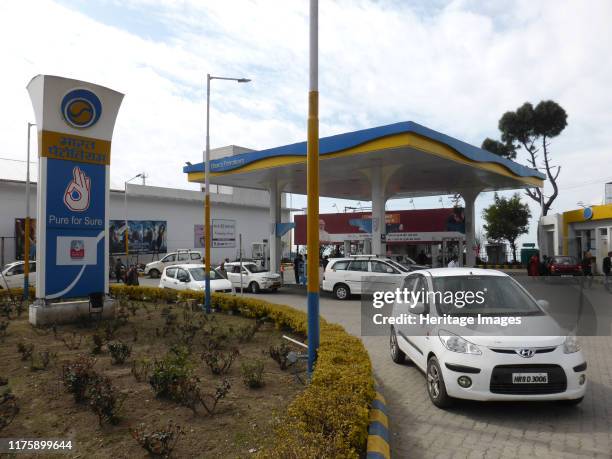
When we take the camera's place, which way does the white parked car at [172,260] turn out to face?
facing to the left of the viewer

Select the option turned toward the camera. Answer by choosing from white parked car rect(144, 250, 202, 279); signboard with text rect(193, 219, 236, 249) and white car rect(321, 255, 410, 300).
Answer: the signboard with text

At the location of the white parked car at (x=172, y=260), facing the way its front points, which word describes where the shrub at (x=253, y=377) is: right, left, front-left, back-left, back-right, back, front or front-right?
left

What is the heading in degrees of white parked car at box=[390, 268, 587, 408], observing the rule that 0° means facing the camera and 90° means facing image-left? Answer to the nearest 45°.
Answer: approximately 315°

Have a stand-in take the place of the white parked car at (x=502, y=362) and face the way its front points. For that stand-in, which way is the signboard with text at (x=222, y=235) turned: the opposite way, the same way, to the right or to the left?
the same way

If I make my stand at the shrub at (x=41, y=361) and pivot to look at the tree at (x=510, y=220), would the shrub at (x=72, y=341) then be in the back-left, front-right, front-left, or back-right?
front-left

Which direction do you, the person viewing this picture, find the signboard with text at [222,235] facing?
facing the viewer

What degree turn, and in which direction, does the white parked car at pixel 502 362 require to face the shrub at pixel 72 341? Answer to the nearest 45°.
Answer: approximately 135° to its right

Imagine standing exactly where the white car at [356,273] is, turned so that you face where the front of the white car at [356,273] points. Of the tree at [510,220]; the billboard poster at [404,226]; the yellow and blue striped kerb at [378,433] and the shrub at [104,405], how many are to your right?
2

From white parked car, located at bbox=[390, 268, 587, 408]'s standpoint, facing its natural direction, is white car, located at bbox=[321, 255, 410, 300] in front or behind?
behind

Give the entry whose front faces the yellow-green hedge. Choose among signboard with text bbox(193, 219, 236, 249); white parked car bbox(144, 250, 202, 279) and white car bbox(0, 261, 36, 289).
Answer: the signboard with text
